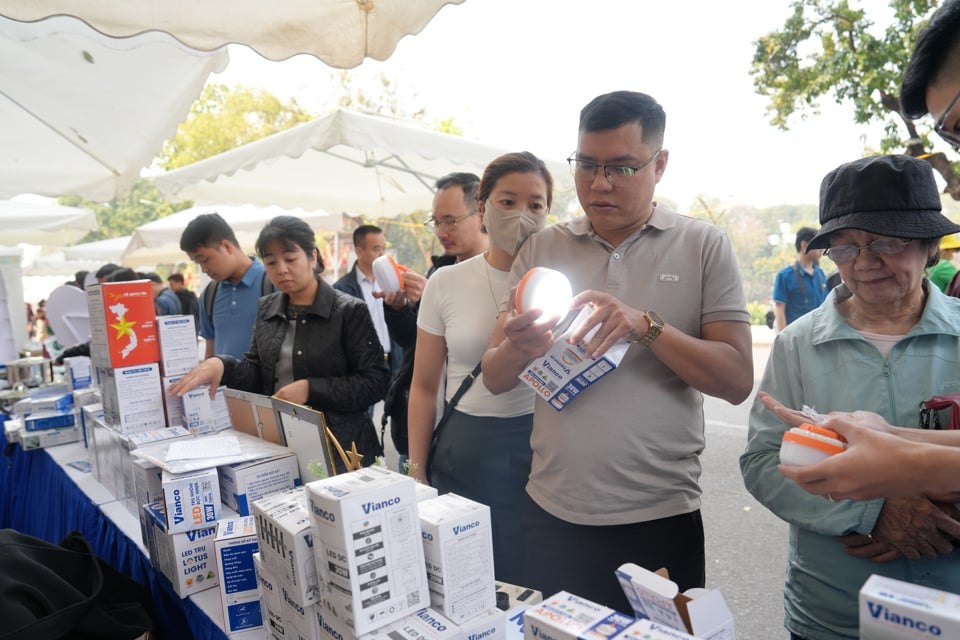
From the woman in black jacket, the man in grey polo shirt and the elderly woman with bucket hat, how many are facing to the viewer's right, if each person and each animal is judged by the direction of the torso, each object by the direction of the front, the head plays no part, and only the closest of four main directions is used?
0

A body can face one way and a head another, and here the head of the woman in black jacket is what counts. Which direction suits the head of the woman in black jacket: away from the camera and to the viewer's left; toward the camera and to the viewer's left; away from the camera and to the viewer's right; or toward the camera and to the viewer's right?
toward the camera and to the viewer's left

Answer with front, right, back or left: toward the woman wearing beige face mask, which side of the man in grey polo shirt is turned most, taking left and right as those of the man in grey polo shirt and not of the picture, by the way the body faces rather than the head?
right

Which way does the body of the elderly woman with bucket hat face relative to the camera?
toward the camera

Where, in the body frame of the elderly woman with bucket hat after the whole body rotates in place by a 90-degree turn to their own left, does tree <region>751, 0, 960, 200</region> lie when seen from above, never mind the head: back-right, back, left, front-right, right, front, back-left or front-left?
left

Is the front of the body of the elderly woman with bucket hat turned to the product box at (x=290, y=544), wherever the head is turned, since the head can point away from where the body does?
no

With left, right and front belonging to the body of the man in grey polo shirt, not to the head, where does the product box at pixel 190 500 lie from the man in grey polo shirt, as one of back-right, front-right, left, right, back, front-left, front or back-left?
front-right

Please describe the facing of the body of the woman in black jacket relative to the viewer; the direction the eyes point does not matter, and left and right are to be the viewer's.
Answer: facing the viewer and to the left of the viewer

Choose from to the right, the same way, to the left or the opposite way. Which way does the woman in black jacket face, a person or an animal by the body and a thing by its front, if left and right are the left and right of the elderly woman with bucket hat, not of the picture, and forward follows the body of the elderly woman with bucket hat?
the same way

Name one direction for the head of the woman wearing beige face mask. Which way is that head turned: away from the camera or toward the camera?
toward the camera

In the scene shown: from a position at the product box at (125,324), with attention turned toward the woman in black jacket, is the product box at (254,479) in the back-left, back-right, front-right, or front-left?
front-right

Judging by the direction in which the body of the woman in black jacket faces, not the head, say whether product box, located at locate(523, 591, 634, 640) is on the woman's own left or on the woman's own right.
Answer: on the woman's own left

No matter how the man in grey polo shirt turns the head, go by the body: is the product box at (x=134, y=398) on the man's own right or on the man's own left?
on the man's own right

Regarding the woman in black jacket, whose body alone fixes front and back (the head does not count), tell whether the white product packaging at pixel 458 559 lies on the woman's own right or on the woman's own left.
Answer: on the woman's own left

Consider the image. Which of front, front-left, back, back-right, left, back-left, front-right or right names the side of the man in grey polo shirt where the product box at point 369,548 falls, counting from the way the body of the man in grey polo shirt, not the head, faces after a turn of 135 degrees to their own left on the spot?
back-right

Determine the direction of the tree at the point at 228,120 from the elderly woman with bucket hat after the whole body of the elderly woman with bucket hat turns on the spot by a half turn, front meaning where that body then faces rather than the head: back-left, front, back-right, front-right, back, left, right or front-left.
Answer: front-left
